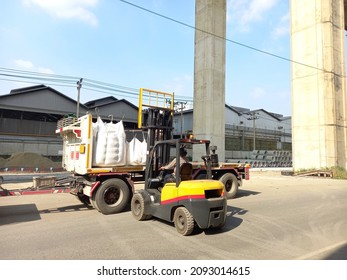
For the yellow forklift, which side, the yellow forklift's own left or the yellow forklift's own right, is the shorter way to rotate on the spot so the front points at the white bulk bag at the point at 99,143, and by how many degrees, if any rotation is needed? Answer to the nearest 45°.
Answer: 0° — it already faces it

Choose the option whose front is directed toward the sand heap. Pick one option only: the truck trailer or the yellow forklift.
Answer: the yellow forklift

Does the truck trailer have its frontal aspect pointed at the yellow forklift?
no

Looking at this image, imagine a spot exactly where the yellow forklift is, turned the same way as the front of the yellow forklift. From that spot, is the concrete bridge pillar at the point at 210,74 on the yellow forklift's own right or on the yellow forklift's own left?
on the yellow forklift's own right

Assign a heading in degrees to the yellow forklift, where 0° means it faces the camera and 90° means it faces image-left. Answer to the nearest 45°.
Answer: approximately 135°

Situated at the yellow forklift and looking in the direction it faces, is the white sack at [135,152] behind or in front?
in front

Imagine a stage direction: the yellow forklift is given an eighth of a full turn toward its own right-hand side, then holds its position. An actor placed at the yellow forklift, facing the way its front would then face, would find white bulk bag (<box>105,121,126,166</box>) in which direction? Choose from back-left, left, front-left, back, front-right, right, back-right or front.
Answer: front-left

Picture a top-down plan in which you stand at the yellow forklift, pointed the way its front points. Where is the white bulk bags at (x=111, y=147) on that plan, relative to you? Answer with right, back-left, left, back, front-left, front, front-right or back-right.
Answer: front
